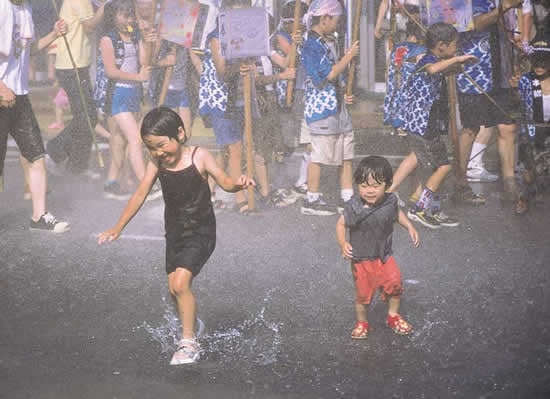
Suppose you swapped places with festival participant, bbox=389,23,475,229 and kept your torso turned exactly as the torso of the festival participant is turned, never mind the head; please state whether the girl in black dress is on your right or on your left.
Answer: on your right

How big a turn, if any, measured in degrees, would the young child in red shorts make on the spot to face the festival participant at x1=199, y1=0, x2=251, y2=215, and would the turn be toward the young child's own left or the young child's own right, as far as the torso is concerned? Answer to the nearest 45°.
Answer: approximately 135° to the young child's own right

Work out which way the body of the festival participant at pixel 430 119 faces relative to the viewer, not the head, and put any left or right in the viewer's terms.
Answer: facing to the right of the viewer

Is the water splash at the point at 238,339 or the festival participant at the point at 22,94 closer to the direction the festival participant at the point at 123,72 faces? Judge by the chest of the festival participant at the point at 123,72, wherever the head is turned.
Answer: the water splash

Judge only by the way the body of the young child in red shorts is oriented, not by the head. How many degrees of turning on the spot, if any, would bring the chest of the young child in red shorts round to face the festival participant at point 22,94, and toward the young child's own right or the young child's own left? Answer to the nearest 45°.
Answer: approximately 135° to the young child's own right

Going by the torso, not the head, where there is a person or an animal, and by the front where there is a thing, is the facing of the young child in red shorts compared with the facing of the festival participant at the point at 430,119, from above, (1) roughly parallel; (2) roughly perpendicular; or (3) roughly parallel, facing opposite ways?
roughly perpendicular
